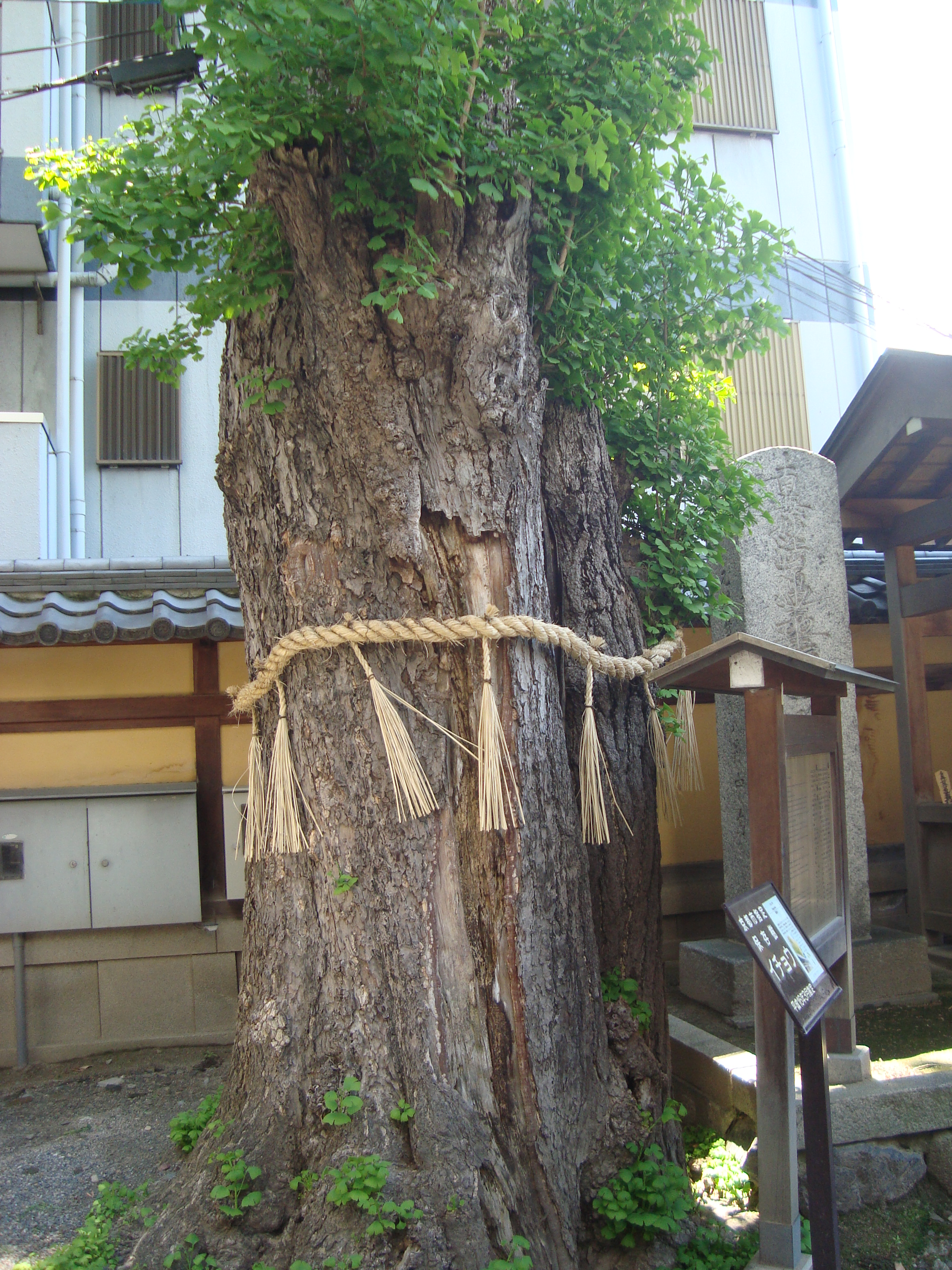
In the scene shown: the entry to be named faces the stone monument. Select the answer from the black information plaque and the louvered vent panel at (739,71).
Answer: the louvered vent panel

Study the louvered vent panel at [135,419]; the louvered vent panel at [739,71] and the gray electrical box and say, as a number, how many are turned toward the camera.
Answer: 3

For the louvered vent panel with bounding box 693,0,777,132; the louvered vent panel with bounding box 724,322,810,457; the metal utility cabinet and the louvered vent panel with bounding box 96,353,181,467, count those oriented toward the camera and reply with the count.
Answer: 4

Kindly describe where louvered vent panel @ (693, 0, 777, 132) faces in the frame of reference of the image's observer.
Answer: facing the viewer

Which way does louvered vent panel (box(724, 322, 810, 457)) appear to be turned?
toward the camera

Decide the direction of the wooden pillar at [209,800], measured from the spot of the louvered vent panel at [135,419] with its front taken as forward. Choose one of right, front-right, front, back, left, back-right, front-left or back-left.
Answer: front

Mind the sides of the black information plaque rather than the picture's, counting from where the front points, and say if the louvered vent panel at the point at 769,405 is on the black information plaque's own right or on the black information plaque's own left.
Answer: on the black information plaque's own left

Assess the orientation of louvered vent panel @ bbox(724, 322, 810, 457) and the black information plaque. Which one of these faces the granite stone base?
the louvered vent panel

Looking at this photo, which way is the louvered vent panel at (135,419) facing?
toward the camera
